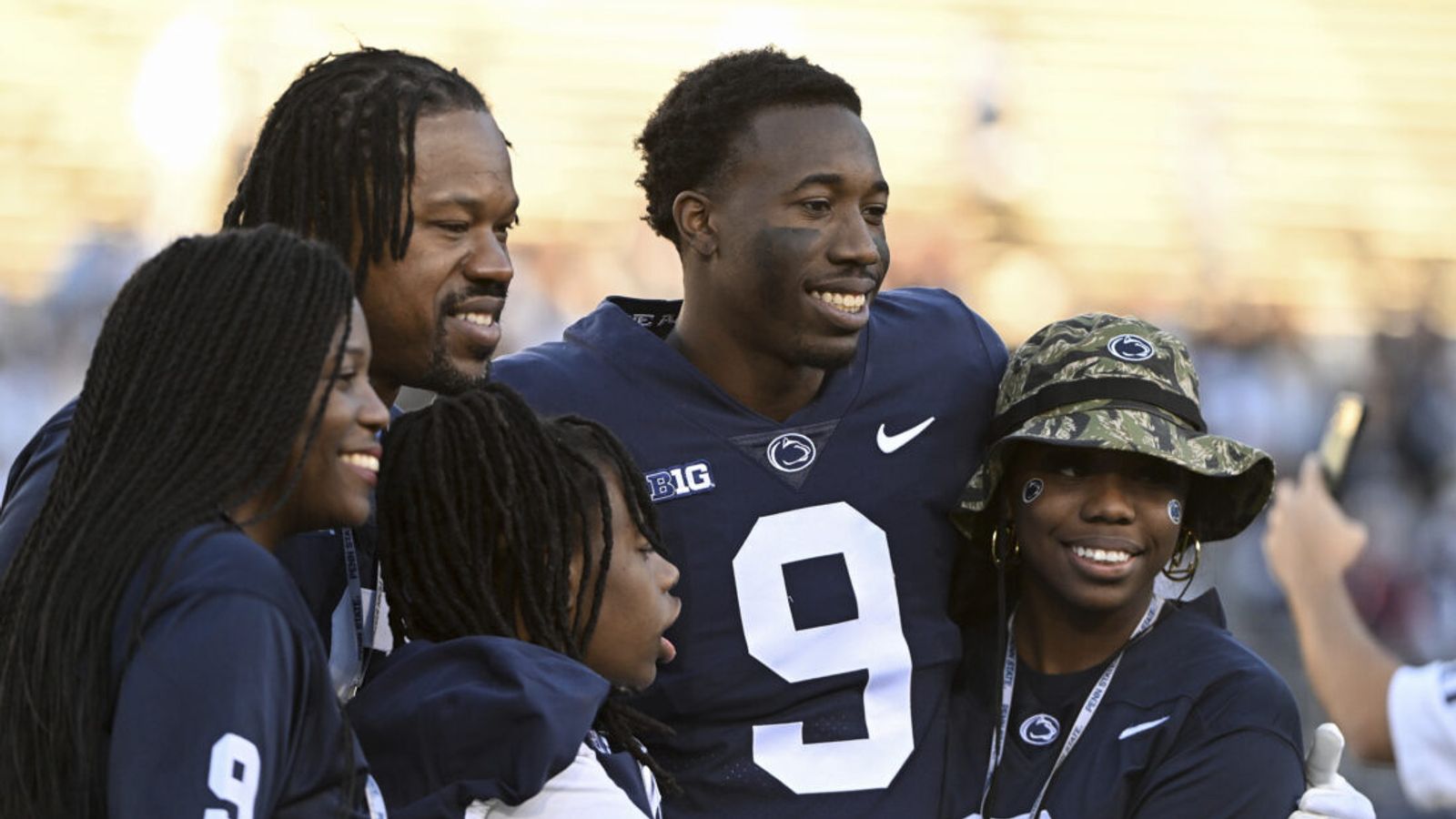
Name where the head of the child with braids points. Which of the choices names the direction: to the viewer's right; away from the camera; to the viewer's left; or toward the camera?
to the viewer's right

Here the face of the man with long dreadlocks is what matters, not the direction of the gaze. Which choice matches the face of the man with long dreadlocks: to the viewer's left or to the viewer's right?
to the viewer's right

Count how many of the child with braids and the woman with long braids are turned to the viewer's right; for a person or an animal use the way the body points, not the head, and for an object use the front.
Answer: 2

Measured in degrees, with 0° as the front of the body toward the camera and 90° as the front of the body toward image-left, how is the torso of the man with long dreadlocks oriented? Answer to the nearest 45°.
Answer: approximately 315°

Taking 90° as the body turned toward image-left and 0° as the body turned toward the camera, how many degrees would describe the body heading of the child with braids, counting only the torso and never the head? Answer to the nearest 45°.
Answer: approximately 270°

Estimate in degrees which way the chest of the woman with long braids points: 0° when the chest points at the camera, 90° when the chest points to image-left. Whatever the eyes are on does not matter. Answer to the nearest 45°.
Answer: approximately 270°
